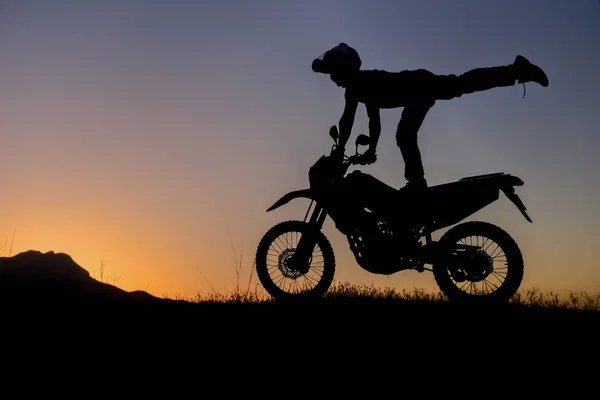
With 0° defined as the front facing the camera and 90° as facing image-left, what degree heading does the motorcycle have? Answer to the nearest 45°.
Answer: approximately 90°
